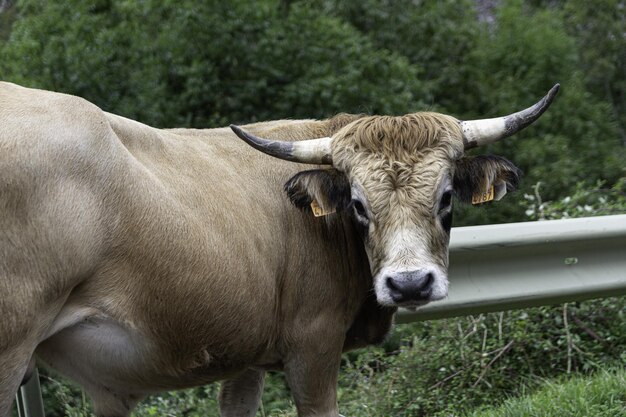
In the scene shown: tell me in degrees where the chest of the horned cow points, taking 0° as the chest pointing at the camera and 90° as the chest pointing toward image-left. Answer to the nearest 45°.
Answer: approximately 270°
